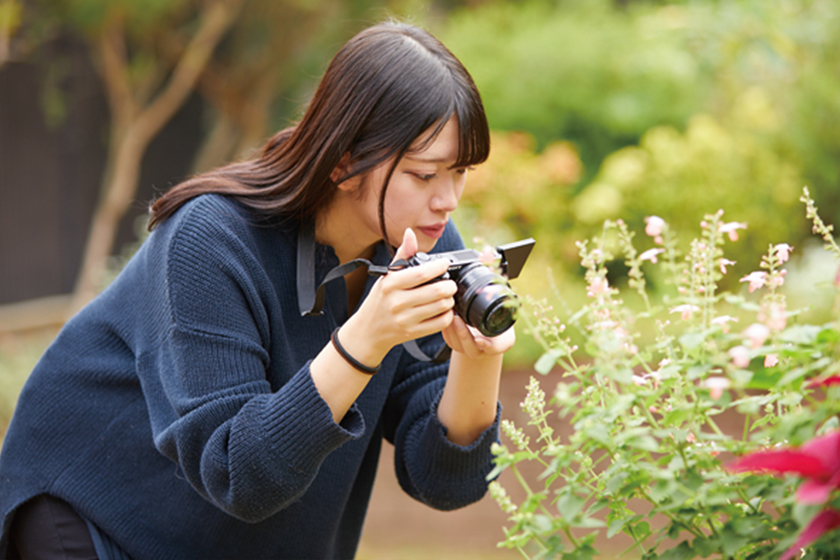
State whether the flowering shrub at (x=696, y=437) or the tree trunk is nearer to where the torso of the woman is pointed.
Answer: the flowering shrub

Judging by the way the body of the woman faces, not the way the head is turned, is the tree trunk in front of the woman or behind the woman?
behind

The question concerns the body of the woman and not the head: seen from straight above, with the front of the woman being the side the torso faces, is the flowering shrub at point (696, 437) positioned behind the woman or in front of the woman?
in front

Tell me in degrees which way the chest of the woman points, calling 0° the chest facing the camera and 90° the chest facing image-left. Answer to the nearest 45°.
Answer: approximately 315°
